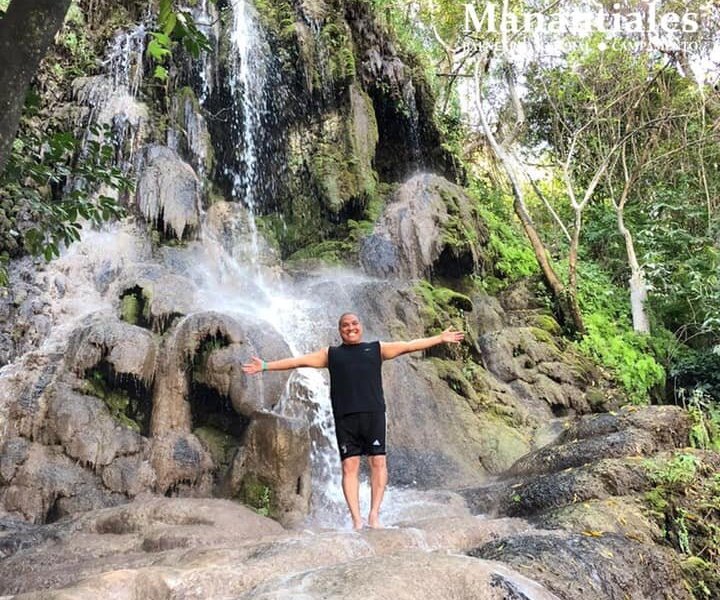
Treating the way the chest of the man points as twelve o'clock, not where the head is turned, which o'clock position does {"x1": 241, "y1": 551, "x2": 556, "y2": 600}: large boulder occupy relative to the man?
The large boulder is roughly at 12 o'clock from the man.

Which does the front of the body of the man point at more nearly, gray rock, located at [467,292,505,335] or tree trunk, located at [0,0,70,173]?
the tree trunk

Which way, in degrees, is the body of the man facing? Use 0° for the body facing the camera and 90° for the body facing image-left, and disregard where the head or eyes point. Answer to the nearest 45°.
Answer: approximately 0°

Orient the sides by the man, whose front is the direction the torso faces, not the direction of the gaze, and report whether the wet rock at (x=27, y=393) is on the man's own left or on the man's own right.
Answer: on the man's own right

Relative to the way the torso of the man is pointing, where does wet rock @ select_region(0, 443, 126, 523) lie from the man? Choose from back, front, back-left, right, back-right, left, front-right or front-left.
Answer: back-right

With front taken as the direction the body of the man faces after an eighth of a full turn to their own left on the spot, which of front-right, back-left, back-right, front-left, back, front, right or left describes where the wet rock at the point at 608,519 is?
front-left

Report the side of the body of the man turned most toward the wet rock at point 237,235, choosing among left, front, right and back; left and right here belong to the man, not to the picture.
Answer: back

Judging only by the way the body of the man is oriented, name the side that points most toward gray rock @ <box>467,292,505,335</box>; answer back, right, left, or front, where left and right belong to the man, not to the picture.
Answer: back

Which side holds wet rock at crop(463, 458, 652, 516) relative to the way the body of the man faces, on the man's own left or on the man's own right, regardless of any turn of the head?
on the man's own left

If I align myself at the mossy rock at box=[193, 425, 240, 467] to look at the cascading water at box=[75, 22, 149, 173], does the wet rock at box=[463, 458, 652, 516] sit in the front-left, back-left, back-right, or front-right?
back-right

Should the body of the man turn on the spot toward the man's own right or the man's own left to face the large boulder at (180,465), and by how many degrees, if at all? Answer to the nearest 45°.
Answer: approximately 135° to the man's own right
